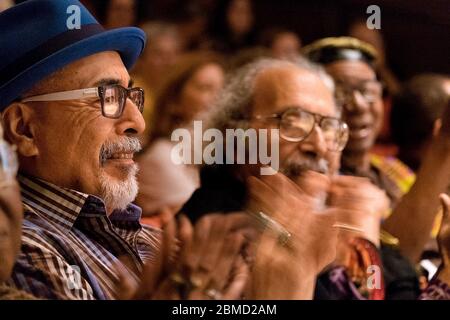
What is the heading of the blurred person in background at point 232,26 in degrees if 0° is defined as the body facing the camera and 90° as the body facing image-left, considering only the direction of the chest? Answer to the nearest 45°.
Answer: approximately 315°

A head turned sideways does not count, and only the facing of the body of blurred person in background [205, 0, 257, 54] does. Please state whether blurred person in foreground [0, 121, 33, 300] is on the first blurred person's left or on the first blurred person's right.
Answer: on the first blurred person's right

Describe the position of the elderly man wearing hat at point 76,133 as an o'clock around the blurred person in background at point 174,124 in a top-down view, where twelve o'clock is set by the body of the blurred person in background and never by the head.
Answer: The elderly man wearing hat is roughly at 2 o'clock from the blurred person in background.

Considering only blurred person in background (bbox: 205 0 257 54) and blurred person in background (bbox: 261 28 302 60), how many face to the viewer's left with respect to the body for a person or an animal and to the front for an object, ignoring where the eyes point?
0

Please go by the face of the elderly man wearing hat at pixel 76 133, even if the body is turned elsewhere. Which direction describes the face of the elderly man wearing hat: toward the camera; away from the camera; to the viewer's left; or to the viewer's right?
to the viewer's right

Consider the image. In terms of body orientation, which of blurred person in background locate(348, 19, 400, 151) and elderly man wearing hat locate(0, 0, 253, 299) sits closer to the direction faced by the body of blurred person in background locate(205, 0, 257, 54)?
the blurred person in background

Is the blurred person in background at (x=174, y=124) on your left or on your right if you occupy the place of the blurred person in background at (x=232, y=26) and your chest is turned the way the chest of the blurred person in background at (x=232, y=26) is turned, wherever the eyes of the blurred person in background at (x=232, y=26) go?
on your right

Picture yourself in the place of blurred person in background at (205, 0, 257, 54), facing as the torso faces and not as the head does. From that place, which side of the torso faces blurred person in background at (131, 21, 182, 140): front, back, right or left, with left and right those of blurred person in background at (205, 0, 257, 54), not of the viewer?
right
